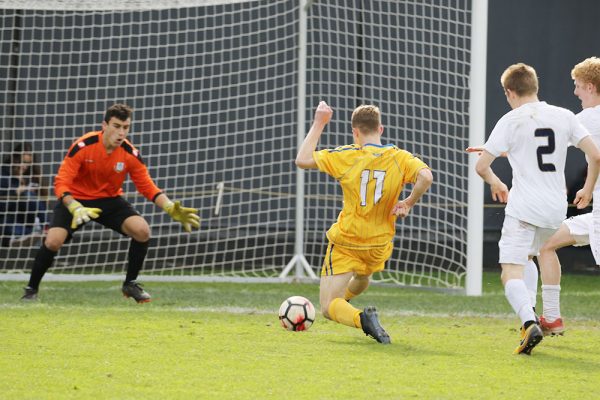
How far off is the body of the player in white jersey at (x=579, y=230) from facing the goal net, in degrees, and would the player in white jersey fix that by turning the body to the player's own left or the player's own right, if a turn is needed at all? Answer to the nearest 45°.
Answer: approximately 45° to the player's own right

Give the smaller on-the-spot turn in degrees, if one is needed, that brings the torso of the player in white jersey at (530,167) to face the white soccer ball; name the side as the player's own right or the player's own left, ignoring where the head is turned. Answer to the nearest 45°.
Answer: approximately 45° to the player's own left

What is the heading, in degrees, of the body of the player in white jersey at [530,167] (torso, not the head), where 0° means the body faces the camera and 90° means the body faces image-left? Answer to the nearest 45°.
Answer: approximately 135°

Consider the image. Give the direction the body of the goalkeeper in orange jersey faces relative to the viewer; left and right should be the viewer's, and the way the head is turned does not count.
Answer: facing the viewer and to the right of the viewer

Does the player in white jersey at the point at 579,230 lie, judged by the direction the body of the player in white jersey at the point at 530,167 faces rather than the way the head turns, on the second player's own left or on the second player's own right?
on the second player's own right

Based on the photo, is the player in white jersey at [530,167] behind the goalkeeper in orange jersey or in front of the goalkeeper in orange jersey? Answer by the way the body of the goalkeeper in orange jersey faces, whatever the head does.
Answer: in front

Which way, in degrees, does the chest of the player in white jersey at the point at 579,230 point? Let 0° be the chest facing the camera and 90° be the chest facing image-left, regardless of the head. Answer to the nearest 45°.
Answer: approximately 90°

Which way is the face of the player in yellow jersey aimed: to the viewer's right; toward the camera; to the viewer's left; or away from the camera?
away from the camera

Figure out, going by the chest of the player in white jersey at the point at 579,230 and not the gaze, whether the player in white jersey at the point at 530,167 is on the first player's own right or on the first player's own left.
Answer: on the first player's own left

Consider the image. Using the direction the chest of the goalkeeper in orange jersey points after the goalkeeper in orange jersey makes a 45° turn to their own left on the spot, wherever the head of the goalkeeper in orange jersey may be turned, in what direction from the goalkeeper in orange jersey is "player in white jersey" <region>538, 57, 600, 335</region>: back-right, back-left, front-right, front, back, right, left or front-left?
front-right

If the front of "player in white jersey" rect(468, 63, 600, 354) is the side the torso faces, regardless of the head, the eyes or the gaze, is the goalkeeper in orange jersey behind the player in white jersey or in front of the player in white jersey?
in front

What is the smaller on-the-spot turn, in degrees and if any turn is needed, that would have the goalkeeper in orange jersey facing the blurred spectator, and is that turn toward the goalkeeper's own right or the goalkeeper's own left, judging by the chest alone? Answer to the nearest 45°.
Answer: approximately 135° to the goalkeeper's own left
